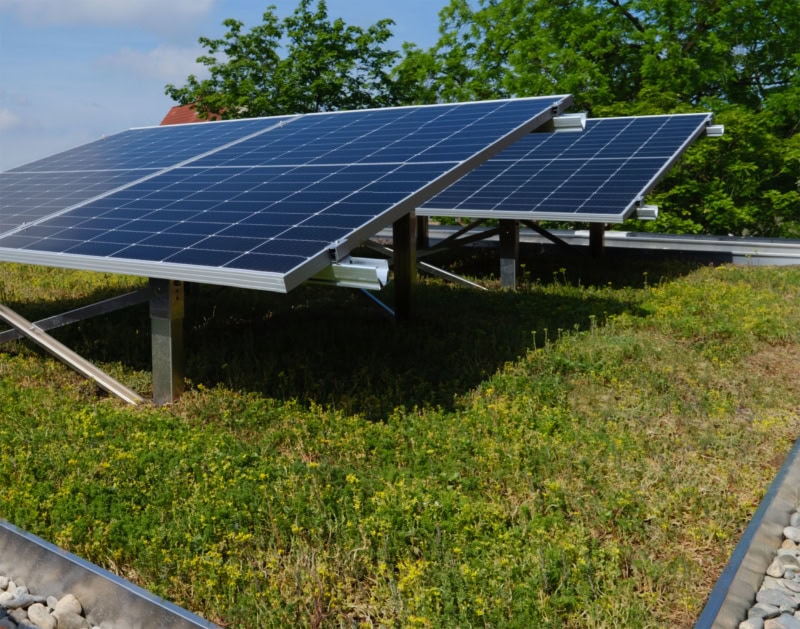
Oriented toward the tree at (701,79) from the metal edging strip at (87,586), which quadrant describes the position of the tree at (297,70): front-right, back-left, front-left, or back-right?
front-left

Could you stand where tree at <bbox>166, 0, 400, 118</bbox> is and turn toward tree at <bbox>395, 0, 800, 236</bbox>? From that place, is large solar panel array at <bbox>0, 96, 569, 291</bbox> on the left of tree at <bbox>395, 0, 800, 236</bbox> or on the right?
right

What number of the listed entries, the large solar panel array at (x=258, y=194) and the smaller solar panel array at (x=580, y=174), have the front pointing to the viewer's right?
0

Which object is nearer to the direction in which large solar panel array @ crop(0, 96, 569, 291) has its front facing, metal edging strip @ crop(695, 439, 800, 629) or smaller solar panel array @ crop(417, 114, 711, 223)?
the metal edging strip

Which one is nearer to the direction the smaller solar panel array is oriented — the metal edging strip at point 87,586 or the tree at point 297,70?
the metal edging strip

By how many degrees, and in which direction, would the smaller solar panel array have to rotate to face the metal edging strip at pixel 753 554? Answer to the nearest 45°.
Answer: approximately 45° to its left

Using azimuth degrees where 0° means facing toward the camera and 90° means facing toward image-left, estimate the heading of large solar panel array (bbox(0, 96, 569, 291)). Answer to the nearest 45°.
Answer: approximately 45°

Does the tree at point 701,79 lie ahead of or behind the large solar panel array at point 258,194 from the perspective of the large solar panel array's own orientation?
behind

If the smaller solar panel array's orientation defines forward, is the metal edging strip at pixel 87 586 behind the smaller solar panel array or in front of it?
in front

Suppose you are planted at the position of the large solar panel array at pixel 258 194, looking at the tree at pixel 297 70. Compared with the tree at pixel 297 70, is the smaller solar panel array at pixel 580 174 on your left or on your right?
right

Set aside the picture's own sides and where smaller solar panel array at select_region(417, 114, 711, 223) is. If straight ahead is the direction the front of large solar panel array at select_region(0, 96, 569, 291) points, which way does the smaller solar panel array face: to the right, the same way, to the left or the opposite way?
the same way

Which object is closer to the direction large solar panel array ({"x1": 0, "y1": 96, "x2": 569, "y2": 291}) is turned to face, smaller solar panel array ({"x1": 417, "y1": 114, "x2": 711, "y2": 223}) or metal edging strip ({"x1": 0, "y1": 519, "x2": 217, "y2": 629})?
the metal edging strip

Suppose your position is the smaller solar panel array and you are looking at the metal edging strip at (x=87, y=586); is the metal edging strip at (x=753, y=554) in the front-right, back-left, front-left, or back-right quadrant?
front-left
